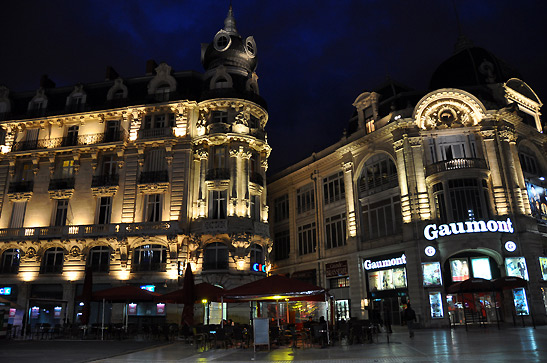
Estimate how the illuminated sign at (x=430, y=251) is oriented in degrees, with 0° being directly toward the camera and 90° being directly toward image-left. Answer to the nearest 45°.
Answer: approximately 0°

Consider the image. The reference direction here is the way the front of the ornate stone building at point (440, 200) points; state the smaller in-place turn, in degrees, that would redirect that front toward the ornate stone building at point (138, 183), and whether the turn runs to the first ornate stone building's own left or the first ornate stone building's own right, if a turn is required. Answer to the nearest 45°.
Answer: approximately 90° to the first ornate stone building's own right

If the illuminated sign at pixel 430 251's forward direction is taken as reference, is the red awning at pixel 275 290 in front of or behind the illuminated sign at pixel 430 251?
in front

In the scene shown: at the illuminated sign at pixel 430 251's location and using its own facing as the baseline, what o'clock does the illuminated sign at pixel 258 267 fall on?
the illuminated sign at pixel 258 267 is roughly at 3 o'clock from the illuminated sign at pixel 430 251.

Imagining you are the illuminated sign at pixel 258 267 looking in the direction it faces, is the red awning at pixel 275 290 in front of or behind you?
in front

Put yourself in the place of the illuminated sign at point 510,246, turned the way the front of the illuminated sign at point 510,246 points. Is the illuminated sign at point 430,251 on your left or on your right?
on your right

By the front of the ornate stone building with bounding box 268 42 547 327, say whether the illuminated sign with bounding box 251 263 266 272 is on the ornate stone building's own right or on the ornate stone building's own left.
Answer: on the ornate stone building's own right

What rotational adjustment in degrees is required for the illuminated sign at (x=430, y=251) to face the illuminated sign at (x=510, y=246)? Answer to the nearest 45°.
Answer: approximately 90° to its left

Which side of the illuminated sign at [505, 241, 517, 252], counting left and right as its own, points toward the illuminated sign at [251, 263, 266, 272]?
right

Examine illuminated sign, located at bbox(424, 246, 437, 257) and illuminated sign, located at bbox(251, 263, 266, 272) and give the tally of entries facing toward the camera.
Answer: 2

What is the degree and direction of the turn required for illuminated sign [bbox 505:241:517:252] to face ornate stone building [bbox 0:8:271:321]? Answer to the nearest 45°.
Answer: approximately 90° to its right

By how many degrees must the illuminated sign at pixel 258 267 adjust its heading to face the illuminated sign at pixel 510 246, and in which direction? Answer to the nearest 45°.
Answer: approximately 90° to its left

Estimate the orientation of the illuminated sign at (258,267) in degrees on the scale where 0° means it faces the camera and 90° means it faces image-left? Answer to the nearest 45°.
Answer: approximately 0°
